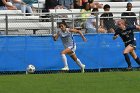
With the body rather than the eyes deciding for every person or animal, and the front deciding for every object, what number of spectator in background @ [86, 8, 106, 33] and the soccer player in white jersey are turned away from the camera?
0

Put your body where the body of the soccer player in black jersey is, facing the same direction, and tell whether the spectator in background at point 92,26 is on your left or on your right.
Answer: on your right

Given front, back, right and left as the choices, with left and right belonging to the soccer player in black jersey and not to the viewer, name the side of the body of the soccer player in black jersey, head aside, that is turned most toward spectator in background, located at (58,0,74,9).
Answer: right

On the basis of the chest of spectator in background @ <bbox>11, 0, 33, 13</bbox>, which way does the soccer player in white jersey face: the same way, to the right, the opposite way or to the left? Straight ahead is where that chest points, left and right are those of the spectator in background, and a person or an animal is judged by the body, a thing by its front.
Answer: to the right

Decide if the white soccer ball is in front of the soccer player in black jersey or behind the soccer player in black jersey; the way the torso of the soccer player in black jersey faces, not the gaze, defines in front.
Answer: in front

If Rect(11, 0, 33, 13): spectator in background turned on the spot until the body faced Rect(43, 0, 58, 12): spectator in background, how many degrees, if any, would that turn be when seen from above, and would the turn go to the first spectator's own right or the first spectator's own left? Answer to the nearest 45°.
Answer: approximately 90° to the first spectator's own left

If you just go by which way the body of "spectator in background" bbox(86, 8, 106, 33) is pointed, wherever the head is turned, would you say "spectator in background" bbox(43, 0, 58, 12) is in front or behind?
behind

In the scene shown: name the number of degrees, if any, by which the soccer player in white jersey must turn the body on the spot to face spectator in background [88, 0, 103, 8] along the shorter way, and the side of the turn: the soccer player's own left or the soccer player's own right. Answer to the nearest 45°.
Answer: approximately 135° to the soccer player's own right

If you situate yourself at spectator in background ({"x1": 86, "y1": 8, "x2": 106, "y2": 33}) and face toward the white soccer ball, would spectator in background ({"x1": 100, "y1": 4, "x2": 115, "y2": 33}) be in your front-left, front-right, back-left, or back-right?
back-left

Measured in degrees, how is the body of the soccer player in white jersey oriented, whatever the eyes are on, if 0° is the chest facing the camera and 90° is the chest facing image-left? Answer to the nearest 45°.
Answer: approximately 45°

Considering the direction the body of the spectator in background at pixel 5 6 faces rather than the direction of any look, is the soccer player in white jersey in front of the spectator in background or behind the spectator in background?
in front

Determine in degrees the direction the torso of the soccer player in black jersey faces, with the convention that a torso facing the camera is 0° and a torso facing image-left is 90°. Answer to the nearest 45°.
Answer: approximately 45°
